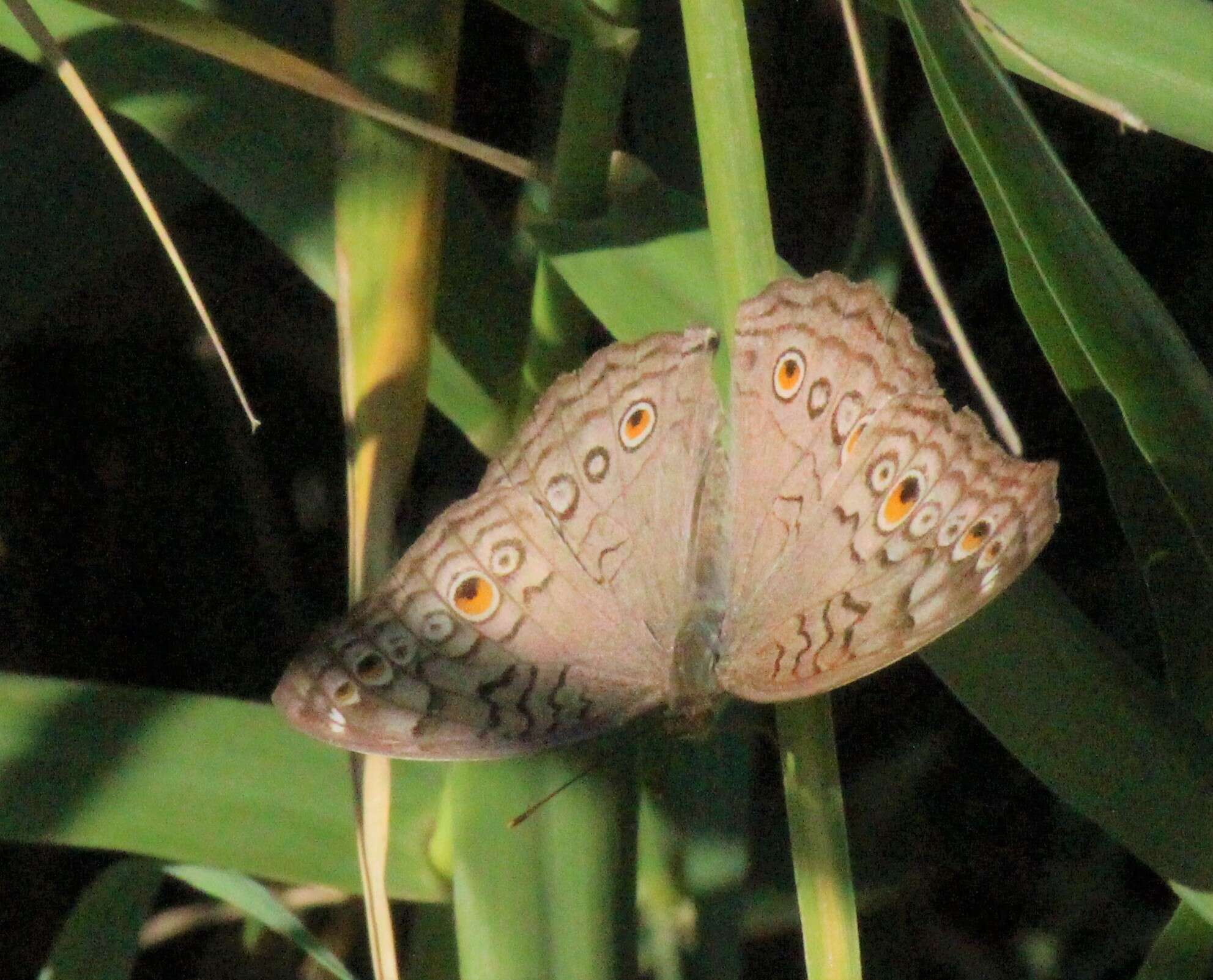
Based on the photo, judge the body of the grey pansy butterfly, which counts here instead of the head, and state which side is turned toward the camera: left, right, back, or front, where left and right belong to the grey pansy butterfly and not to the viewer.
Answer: front
